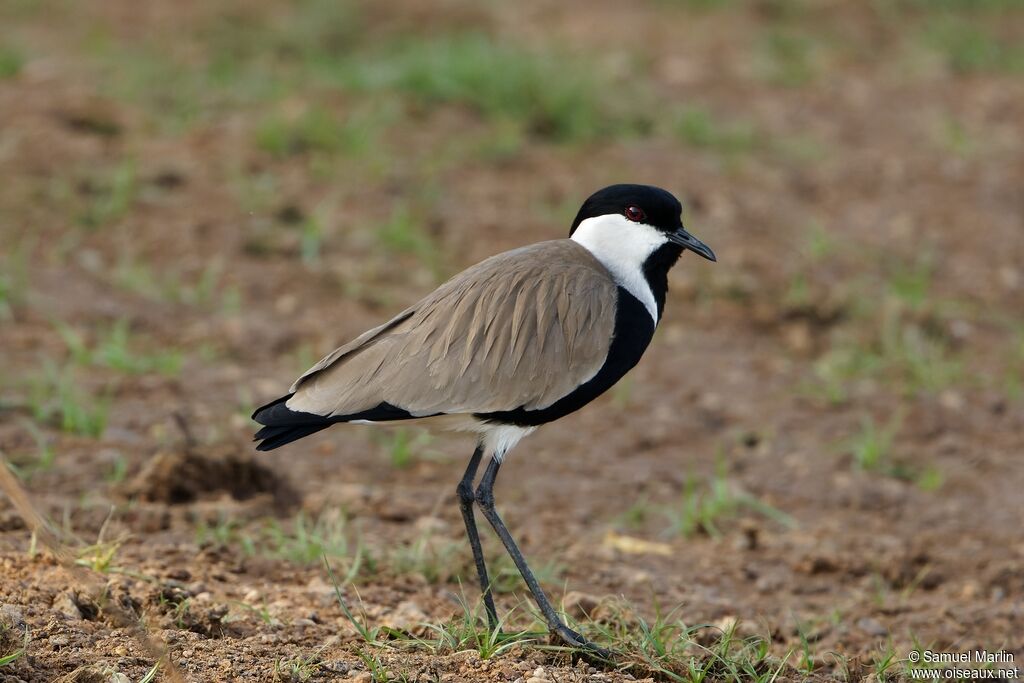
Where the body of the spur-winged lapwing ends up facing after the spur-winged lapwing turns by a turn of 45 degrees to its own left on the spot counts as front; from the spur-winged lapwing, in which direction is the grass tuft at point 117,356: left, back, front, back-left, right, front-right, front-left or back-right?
left

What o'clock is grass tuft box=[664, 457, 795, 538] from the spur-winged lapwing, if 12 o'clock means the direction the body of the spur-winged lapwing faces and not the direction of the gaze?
The grass tuft is roughly at 10 o'clock from the spur-winged lapwing.

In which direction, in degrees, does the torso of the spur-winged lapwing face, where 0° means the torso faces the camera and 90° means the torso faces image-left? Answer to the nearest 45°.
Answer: approximately 270°

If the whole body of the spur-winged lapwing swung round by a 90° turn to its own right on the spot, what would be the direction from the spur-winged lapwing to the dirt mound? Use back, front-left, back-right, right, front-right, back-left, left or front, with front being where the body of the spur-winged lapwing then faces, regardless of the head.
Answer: back-right

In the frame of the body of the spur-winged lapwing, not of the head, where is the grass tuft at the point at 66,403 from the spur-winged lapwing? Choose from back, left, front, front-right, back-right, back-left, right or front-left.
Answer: back-left
